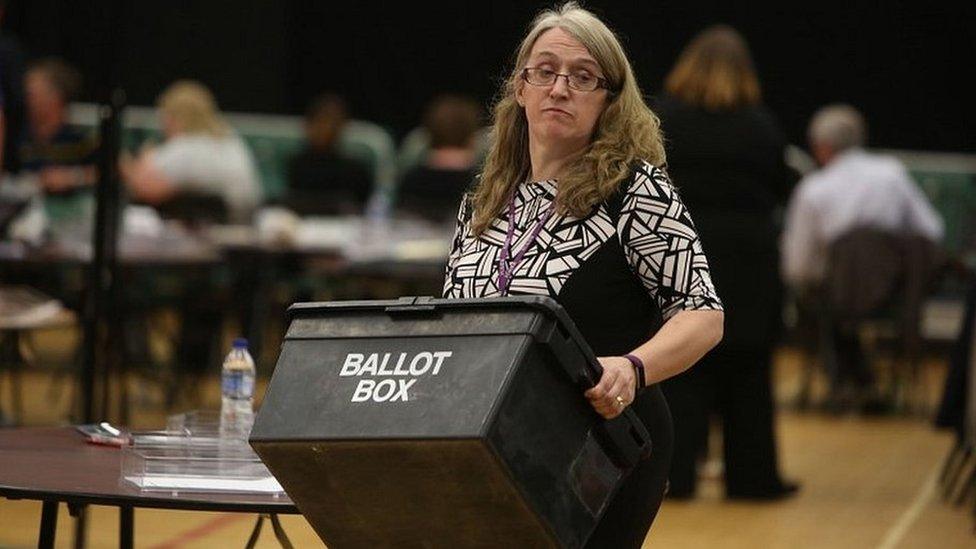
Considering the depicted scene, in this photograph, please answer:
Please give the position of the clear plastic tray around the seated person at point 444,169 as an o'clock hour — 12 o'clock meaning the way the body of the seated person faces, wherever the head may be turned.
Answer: The clear plastic tray is roughly at 6 o'clock from the seated person.

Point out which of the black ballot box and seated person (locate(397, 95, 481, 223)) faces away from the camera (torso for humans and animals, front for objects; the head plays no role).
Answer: the seated person

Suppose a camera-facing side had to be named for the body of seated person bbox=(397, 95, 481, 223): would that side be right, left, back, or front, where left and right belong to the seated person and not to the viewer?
back

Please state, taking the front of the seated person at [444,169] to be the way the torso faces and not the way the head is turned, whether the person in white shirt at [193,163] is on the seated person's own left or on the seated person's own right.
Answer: on the seated person's own left

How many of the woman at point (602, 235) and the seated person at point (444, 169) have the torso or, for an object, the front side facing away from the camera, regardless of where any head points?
1

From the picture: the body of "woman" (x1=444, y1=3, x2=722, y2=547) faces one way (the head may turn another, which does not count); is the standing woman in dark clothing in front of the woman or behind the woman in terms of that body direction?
behind

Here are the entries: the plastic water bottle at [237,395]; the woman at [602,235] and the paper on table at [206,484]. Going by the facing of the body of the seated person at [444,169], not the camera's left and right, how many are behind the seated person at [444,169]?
3

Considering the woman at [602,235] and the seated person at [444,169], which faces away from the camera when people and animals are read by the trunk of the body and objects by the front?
the seated person

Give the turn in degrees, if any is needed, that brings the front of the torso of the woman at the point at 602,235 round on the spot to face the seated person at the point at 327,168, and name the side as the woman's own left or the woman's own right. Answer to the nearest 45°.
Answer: approximately 135° to the woman's own right

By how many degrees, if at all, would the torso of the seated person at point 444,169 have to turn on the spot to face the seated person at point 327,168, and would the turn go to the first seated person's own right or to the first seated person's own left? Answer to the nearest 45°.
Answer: approximately 45° to the first seated person's own left

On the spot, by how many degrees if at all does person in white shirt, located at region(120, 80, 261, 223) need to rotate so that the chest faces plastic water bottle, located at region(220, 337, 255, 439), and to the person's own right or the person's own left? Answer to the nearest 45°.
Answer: approximately 135° to the person's own left

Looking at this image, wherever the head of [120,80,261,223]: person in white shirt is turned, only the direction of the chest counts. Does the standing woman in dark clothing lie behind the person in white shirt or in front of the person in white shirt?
behind

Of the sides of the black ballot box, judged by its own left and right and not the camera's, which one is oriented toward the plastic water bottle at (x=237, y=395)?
right

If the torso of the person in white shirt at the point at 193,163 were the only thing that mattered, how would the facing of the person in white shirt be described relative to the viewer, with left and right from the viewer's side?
facing away from the viewer and to the left of the viewer

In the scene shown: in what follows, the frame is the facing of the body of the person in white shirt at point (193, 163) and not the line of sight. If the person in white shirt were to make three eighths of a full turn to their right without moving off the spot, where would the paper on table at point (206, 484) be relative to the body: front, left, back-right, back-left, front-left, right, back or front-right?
right
